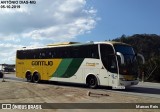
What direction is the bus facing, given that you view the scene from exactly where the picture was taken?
facing the viewer and to the right of the viewer
